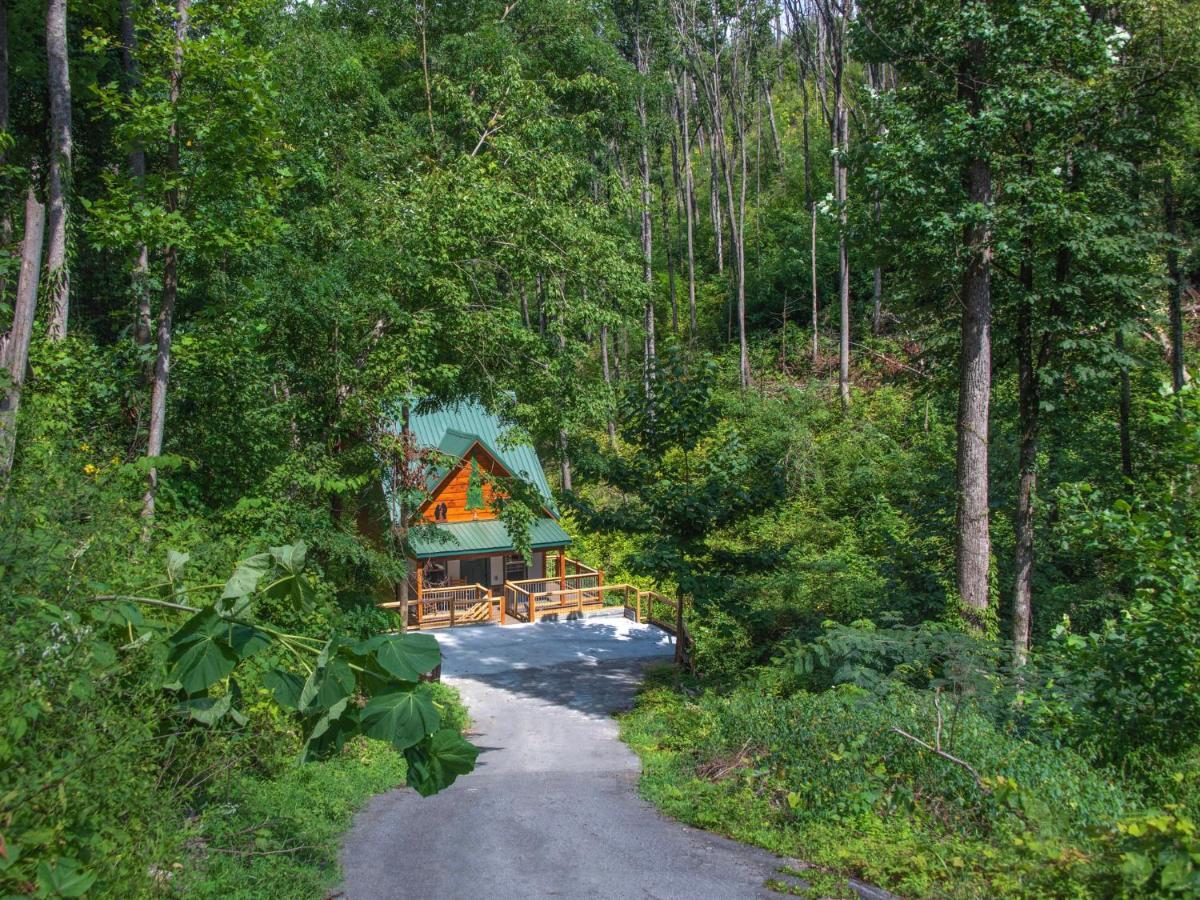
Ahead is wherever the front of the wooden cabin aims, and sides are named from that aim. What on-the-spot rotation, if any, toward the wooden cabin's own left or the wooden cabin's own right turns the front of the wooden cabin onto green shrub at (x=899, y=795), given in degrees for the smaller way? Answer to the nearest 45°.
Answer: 0° — it already faces it

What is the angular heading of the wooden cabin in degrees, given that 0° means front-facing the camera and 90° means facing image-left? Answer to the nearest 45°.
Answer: approximately 0°

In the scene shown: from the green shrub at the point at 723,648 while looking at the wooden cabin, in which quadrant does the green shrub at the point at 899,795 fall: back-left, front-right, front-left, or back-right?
back-left

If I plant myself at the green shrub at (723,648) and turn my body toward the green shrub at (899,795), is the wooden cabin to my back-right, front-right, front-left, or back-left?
back-right
